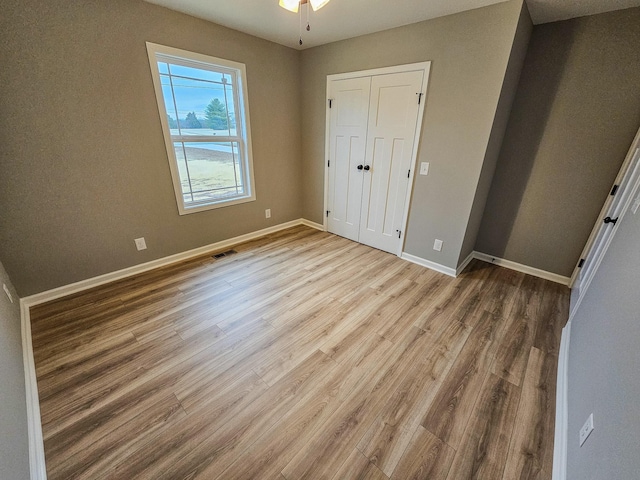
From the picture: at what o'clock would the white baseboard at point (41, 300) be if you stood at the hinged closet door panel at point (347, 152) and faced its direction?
The white baseboard is roughly at 12 o'clock from the hinged closet door panel.

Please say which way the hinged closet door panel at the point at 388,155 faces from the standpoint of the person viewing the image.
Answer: facing the viewer and to the left of the viewer

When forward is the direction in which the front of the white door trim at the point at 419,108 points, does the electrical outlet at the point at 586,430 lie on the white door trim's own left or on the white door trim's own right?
on the white door trim's own left

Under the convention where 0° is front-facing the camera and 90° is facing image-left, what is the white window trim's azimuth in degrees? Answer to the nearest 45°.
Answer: approximately 315°

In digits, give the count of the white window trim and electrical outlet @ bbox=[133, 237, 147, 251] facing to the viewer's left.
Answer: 0

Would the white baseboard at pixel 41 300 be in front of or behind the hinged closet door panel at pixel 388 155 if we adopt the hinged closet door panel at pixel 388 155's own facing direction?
in front

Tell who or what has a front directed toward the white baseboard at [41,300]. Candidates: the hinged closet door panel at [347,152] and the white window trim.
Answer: the hinged closet door panel

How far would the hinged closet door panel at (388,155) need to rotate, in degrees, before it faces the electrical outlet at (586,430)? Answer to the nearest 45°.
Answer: approximately 90° to its left

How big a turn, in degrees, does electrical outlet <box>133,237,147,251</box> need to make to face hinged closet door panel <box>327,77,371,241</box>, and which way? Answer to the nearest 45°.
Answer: approximately 90° to its left

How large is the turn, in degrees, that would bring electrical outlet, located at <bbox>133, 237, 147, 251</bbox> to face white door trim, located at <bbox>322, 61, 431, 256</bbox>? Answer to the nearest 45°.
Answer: approximately 45° to its left

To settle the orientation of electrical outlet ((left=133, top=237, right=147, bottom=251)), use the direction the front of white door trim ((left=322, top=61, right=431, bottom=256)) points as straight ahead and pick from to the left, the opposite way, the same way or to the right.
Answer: to the left

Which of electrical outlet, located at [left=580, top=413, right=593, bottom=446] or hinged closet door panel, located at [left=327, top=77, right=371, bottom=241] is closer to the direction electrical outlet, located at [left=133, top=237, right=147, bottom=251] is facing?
the electrical outlet

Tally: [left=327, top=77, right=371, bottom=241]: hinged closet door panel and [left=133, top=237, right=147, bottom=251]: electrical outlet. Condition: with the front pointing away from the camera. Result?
0

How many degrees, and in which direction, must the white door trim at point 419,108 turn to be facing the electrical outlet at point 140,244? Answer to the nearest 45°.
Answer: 0° — it already faces it

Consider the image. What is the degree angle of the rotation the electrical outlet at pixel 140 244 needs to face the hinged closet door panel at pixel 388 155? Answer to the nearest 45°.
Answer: approximately 45° to its left

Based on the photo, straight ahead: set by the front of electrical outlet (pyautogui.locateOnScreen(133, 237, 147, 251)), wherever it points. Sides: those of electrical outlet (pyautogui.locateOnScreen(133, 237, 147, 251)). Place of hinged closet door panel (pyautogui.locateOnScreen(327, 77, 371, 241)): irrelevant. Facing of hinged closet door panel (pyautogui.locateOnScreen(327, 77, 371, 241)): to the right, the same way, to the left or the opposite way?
to the right

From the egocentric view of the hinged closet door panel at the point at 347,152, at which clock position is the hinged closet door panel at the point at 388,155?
the hinged closet door panel at the point at 388,155 is roughly at 9 o'clock from the hinged closet door panel at the point at 347,152.
